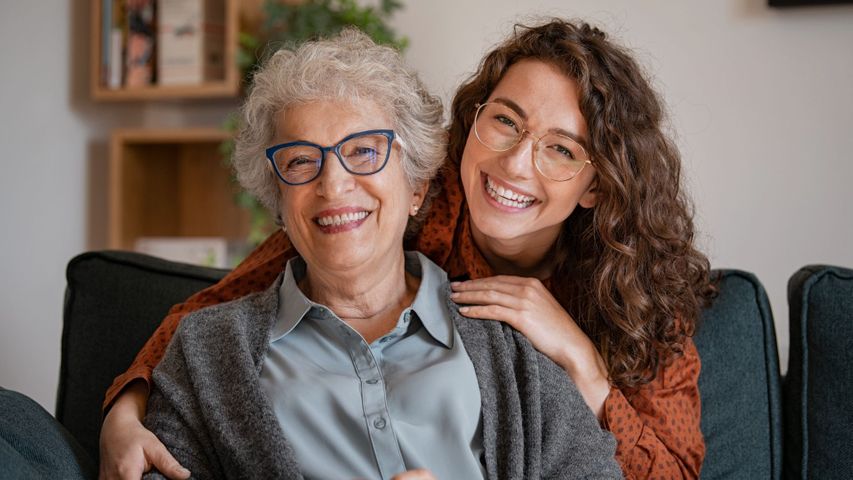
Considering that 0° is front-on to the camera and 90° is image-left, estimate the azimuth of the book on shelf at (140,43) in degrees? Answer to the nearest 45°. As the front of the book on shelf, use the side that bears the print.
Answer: approximately 0°

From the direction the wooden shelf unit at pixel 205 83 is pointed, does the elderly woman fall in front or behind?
in front

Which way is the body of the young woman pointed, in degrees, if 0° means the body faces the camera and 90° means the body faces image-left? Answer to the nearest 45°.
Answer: approximately 45°

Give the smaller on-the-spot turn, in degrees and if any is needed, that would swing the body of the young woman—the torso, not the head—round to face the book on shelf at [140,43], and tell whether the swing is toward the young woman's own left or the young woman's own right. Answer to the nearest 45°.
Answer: approximately 90° to the young woman's own right

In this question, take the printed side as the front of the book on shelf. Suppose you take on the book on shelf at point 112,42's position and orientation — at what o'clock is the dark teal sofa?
The dark teal sofa is roughly at 11 o'clock from the book on shelf.

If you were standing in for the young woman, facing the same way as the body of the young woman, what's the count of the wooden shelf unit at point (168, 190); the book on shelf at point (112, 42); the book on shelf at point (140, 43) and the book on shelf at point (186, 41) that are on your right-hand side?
4

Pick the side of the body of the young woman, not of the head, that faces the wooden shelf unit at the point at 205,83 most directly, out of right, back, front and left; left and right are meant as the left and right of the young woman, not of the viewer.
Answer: right

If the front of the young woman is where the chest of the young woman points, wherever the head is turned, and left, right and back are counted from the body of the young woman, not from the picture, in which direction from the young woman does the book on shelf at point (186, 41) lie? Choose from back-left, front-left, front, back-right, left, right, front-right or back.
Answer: right
